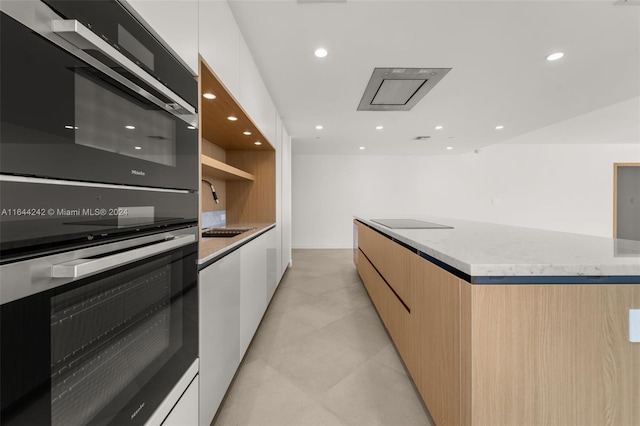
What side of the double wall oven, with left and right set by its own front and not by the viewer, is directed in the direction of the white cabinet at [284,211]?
left

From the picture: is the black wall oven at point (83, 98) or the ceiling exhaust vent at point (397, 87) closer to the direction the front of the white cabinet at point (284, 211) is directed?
the ceiling exhaust vent

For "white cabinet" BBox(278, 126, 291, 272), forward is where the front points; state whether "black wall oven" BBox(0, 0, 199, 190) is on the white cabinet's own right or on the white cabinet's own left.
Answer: on the white cabinet's own right

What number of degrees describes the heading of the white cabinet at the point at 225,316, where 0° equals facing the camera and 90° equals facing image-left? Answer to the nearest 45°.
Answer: approximately 270°

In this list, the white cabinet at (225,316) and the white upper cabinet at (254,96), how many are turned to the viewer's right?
2

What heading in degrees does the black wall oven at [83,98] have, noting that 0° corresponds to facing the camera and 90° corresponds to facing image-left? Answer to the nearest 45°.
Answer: approximately 315°

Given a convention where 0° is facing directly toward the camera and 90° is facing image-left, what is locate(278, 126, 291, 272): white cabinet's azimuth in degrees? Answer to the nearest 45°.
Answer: approximately 270°
